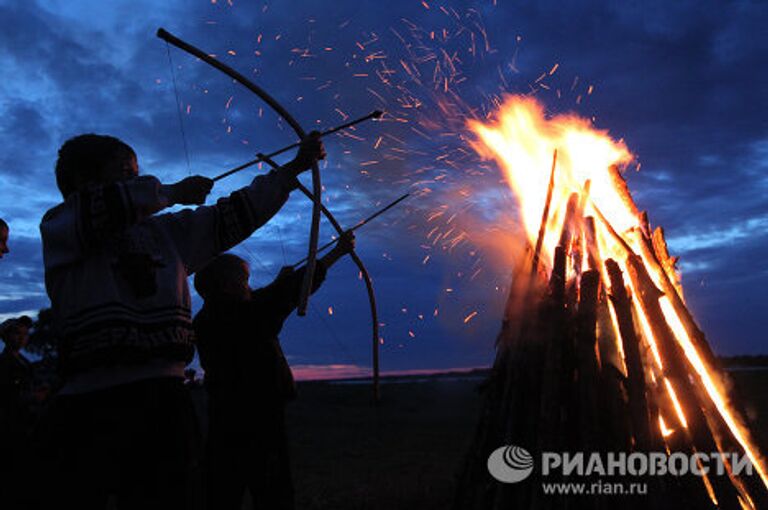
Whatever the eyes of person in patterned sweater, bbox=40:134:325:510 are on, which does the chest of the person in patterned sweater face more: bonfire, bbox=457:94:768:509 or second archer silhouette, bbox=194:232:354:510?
the bonfire

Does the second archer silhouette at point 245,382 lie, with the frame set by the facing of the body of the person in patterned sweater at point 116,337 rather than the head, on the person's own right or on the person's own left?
on the person's own left

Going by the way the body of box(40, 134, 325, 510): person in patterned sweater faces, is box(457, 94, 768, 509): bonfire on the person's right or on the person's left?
on the person's left

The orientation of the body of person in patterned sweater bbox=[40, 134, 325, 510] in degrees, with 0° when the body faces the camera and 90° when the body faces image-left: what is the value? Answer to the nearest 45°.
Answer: approximately 315°
